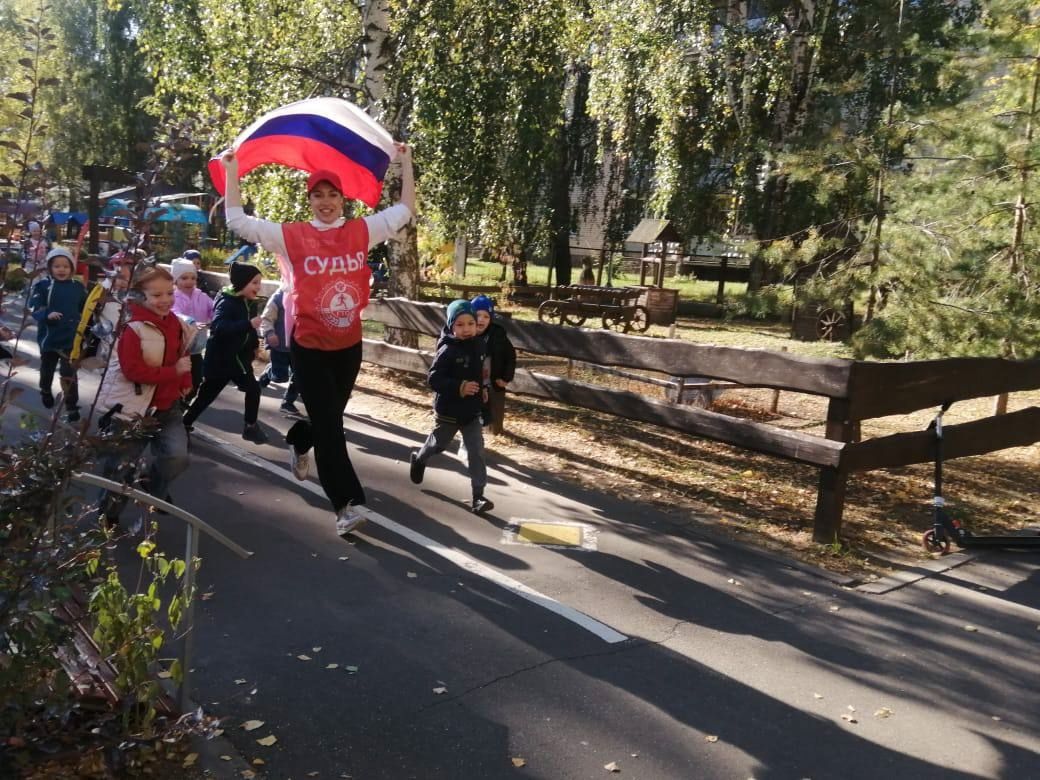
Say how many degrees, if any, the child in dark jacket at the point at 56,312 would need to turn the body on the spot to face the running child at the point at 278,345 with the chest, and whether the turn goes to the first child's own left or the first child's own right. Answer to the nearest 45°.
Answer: approximately 90° to the first child's own left

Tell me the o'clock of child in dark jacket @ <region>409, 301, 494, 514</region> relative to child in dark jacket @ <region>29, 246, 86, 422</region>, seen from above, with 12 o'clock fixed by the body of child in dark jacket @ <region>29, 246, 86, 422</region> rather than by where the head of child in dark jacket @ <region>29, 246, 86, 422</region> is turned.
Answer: child in dark jacket @ <region>409, 301, 494, 514</region> is roughly at 11 o'clock from child in dark jacket @ <region>29, 246, 86, 422</region>.

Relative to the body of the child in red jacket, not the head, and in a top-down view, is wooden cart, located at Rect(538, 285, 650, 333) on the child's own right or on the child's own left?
on the child's own left

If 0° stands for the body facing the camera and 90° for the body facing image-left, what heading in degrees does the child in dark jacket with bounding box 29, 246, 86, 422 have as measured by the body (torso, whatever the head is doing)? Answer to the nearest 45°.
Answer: approximately 0°

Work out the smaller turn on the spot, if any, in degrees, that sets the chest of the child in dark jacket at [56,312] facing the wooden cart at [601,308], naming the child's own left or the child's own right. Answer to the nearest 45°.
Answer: approximately 135° to the child's own left

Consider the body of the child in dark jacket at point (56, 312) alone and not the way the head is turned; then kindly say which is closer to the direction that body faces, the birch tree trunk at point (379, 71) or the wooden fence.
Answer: the wooden fence

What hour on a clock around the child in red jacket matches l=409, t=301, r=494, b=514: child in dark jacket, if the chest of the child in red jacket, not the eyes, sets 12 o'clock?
The child in dark jacket is roughly at 10 o'clock from the child in red jacket.
